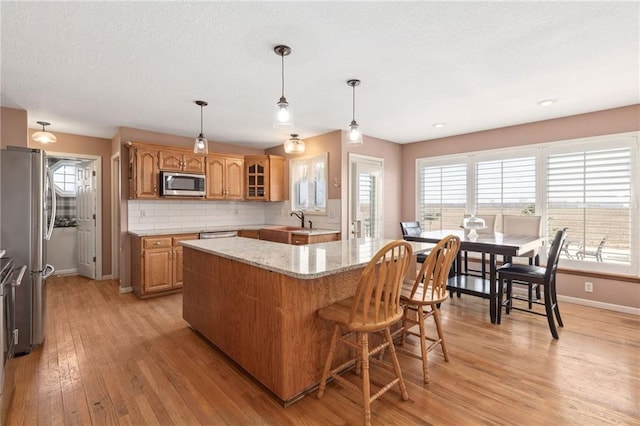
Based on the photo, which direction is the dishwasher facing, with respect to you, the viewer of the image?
facing the viewer and to the right of the viewer

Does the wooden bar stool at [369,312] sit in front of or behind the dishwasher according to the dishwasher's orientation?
in front

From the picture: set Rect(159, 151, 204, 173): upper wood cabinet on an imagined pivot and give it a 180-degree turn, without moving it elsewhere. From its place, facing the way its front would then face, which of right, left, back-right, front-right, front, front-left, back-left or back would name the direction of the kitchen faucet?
right

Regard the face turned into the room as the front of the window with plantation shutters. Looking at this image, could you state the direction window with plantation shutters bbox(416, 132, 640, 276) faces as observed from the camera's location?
facing the viewer and to the left of the viewer

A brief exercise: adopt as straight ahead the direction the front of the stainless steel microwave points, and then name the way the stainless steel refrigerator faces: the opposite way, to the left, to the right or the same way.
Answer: to the left

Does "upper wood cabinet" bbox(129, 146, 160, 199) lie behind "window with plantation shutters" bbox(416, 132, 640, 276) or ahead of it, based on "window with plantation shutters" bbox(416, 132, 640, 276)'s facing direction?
ahead

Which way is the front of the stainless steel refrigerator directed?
to the viewer's right

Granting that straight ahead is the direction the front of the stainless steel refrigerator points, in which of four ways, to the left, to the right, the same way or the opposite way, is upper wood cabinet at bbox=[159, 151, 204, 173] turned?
to the right

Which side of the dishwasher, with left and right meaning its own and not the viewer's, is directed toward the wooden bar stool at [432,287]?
front

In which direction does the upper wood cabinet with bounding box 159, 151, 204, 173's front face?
toward the camera

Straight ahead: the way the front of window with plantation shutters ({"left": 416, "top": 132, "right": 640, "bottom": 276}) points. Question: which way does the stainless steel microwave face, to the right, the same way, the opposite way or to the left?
to the left

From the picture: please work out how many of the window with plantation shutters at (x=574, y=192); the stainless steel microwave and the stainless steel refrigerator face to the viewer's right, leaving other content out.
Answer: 1

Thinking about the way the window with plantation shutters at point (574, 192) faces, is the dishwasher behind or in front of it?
in front

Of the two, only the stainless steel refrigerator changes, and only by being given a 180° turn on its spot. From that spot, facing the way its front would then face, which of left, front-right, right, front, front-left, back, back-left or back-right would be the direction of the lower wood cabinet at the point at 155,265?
back-right
